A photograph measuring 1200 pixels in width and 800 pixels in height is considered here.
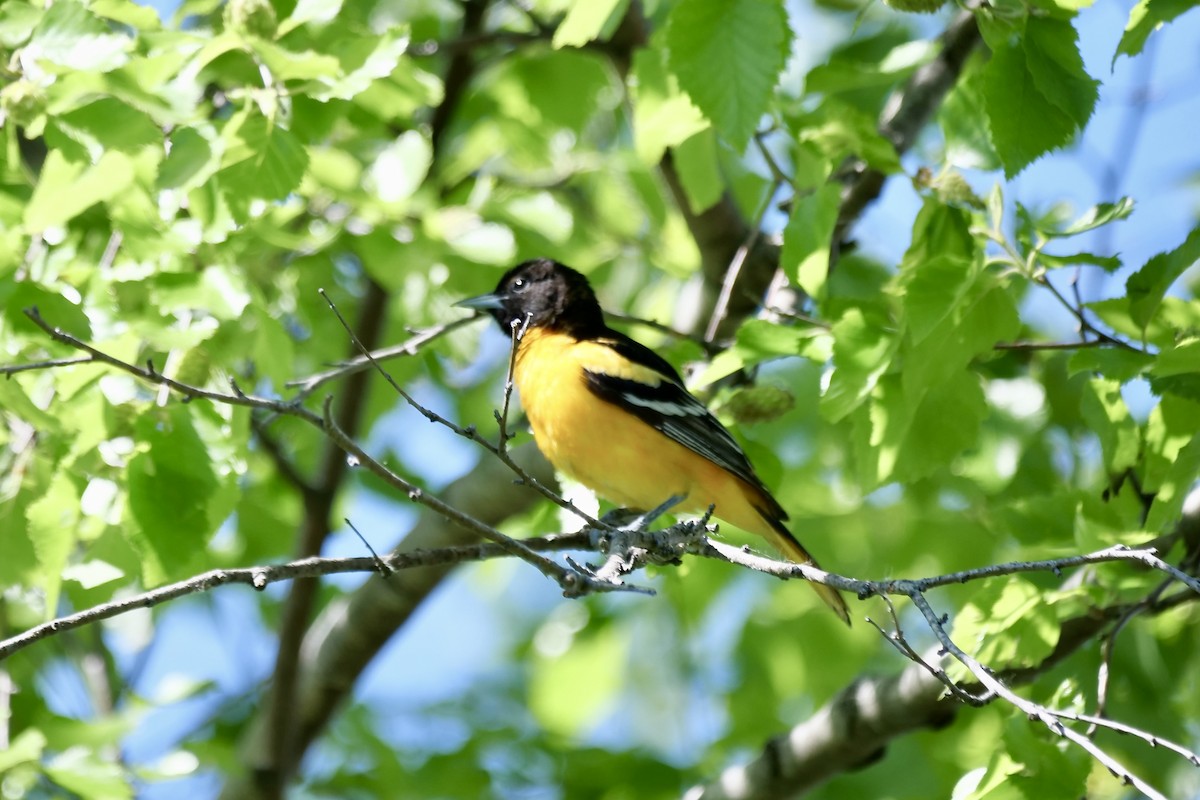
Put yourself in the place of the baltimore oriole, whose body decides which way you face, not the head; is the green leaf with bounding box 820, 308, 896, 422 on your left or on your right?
on your left

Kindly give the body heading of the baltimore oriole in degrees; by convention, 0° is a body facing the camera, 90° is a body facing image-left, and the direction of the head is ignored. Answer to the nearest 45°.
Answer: approximately 90°
